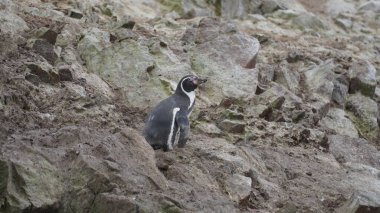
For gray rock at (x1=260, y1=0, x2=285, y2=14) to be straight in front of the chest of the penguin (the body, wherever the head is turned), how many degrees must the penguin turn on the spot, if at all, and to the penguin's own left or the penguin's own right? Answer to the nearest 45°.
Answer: approximately 90° to the penguin's own left

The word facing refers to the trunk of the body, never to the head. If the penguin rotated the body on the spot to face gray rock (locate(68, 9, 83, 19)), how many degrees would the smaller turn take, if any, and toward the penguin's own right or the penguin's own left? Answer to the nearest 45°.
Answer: approximately 135° to the penguin's own left

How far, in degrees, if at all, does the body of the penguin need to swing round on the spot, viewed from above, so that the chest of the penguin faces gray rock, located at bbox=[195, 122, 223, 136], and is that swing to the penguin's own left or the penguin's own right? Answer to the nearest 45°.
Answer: approximately 45° to the penguin's own left

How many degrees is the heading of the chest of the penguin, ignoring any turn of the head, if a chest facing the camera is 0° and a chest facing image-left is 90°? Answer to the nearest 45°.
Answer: approximately 270°

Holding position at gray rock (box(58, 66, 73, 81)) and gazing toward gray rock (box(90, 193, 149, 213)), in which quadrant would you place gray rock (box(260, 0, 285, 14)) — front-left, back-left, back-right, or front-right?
back-left

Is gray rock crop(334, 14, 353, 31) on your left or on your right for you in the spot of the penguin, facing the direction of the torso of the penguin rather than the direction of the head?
on your left
